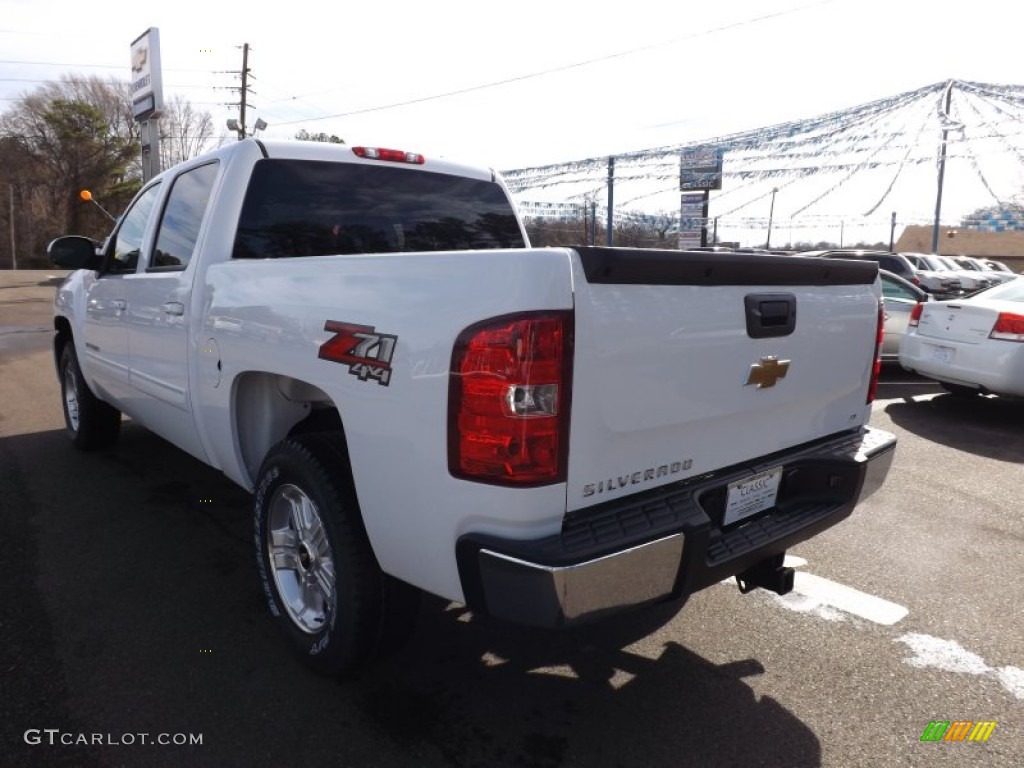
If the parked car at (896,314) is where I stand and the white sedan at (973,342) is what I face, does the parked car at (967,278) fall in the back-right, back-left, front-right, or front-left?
back-left

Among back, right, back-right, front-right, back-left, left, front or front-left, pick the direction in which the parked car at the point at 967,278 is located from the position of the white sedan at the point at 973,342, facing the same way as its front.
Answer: front-left

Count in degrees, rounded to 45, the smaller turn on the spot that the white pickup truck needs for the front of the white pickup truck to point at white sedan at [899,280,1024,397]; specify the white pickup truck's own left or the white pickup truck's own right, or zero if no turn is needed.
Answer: approximately 90° to the white pickup truck's own right

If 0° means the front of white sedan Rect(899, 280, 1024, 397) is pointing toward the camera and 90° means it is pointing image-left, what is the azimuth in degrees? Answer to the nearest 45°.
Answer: approximately 225°

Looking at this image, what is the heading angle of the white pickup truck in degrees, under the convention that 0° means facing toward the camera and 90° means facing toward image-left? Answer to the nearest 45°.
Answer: approximately 135°

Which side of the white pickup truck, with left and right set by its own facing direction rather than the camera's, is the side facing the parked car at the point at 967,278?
right

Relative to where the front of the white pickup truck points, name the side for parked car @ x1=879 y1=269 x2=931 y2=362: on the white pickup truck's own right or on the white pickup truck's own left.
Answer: on the white pickup truck's own right

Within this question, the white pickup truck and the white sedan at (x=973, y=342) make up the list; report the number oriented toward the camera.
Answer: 0

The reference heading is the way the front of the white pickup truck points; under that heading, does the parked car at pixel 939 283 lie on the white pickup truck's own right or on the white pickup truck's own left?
on the white pickup truck's own right

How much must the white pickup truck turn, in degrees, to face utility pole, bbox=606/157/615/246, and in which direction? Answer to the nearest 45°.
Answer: approximately 45° to its right

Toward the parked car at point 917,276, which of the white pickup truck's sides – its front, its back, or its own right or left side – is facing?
right

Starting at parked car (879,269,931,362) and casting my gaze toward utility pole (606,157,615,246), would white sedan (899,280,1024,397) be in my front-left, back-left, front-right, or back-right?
back-left

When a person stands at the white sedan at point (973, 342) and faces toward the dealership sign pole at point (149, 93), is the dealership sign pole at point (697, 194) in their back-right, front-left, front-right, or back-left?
front-right
